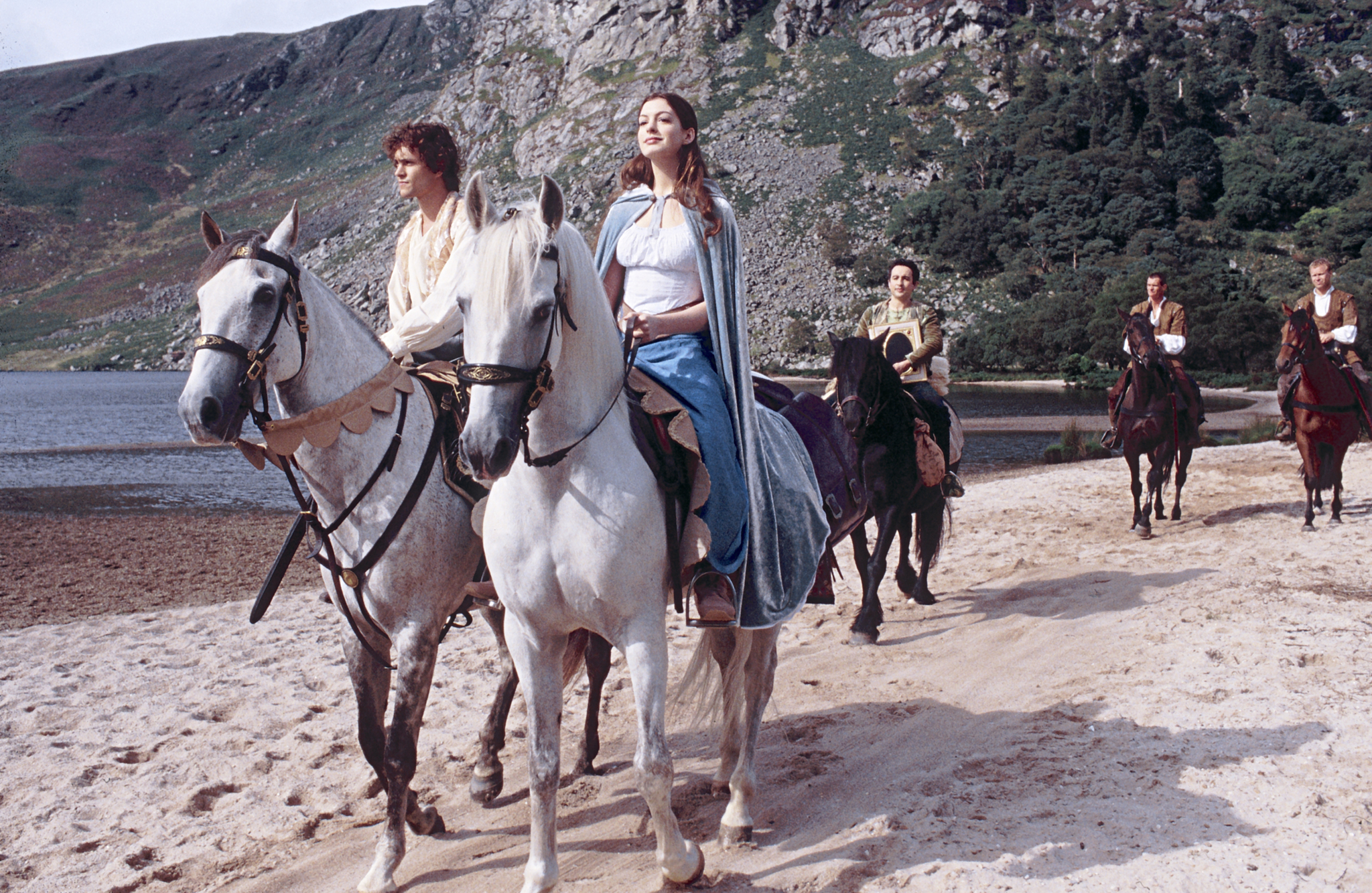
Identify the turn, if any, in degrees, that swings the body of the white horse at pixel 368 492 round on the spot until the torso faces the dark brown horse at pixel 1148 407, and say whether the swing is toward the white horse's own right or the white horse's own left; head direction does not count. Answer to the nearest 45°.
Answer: approximately 180°

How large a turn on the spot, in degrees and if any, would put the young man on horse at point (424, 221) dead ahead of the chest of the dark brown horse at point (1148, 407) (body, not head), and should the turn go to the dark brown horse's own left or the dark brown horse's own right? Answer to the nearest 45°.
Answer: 0° — it already faces them

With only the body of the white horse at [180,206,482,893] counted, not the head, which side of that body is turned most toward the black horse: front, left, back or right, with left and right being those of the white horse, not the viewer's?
back

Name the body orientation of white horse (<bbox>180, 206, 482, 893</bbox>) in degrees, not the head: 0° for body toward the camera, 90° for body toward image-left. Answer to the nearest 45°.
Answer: approximately 45°

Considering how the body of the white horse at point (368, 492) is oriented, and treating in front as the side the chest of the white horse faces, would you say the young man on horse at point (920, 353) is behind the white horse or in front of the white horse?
behind

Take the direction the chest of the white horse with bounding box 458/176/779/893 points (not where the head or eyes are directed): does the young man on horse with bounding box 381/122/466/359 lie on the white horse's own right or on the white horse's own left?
on the white horse's own right

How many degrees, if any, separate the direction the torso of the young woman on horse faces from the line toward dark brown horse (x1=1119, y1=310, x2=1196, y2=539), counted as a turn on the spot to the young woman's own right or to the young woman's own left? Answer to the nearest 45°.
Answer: approximately 180°

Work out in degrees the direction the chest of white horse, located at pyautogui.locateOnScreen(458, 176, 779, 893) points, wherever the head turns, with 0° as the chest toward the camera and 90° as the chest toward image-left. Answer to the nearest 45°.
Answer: approximately 45°

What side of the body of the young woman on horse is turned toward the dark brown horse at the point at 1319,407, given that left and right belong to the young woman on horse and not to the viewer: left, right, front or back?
back

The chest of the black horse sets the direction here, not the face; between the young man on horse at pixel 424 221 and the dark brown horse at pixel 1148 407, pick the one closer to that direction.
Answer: the young man on horse

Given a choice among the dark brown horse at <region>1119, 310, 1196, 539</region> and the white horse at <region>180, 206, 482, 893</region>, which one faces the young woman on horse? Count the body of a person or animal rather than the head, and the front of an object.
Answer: the dark brown horse

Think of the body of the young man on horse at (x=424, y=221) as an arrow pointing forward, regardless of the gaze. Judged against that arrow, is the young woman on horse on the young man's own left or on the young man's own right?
on the young man's own left
